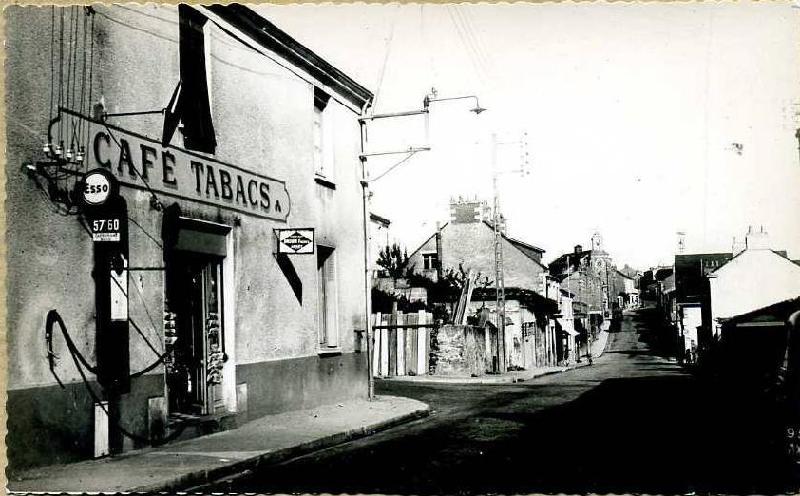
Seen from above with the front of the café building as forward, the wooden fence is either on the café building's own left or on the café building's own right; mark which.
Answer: on the café building's own left

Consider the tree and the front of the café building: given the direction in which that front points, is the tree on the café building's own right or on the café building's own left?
on the café building's own left
